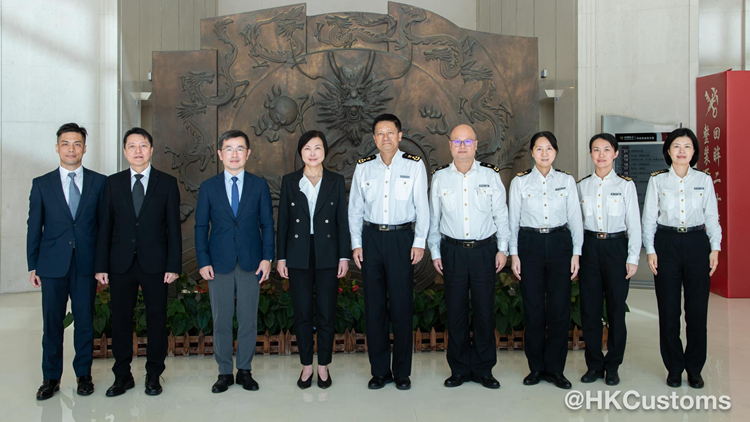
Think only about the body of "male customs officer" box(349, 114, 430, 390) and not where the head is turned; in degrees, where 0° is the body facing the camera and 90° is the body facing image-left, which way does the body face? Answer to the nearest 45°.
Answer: approximately 0°

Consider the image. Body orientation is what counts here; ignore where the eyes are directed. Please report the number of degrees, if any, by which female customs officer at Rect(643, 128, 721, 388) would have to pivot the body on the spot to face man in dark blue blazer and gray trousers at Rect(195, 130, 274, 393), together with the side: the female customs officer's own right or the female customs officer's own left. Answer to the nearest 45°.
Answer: approximately 45° to the female customs officer's own right

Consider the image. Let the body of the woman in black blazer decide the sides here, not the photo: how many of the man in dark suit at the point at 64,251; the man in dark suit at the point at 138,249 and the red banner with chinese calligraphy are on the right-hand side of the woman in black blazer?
2

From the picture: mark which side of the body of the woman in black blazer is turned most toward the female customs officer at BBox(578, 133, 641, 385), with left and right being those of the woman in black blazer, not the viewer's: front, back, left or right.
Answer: left
